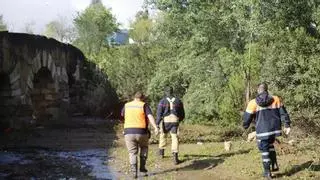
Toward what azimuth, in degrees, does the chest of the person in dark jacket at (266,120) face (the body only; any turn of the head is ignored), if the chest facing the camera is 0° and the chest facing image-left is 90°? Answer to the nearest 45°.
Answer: approximately 180°

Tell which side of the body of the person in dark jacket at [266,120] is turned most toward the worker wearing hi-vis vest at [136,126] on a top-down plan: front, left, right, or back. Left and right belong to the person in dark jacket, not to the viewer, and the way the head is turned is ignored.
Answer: left
